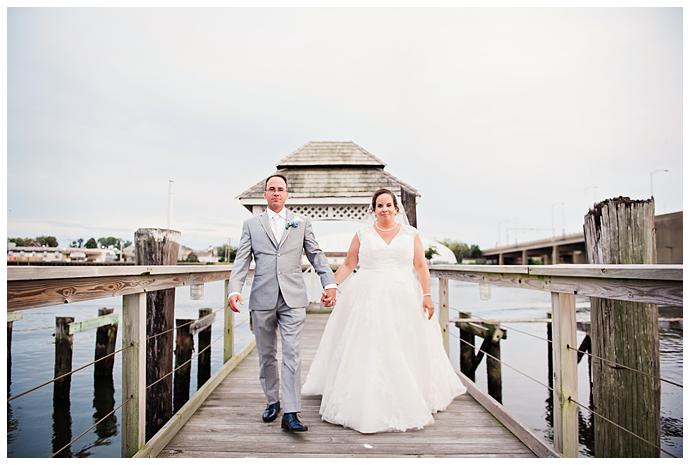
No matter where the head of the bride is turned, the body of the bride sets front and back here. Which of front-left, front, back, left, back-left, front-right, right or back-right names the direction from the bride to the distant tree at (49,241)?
back-right

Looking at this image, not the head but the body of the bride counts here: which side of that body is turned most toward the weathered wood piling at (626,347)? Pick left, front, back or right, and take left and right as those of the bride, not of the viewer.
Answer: left

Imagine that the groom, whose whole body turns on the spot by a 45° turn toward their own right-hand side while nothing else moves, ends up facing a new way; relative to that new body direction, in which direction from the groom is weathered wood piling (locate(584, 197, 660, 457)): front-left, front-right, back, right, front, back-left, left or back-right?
back-left

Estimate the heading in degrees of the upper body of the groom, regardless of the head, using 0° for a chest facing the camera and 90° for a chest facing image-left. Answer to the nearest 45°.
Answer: approximately 0°

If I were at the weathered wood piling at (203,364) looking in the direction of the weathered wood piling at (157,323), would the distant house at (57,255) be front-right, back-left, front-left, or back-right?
back-right

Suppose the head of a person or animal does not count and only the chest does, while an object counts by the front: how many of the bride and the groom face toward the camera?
2

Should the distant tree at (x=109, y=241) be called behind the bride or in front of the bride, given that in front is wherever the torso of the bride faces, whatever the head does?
behind

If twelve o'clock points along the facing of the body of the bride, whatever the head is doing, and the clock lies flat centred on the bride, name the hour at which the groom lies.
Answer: The groom is roughly at 2 o'clock from the bride.
